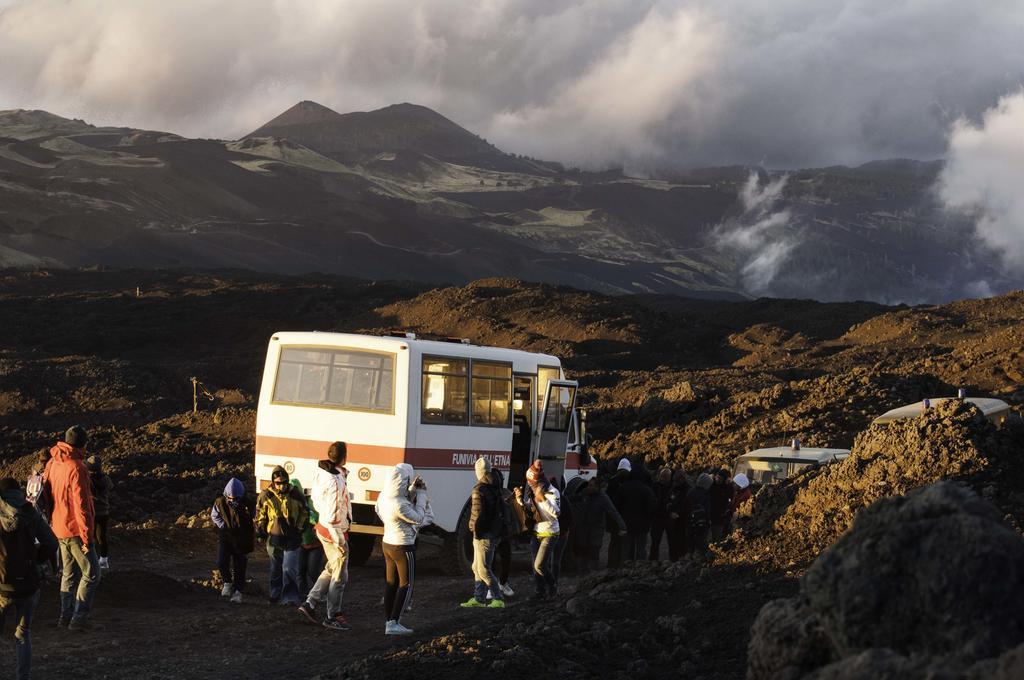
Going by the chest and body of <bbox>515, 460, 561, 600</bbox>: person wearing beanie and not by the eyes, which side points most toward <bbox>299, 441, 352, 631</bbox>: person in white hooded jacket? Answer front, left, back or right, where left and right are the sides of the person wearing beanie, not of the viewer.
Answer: front

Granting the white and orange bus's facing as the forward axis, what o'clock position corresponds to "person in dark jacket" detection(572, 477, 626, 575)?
The person in dark jacket is roughly at 2 o'clock from the white and orange bus.

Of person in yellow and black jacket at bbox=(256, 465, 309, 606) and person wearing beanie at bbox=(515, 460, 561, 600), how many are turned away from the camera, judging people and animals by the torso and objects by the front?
0

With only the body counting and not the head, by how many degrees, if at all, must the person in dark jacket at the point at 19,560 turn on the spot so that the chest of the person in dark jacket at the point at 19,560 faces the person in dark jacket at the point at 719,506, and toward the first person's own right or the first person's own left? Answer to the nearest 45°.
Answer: approximately 45° to the first person's own right

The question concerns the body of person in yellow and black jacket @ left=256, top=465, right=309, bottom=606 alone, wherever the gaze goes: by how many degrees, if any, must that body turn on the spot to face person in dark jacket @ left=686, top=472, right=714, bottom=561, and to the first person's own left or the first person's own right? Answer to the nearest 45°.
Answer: approximately 135° to the first person's own left
